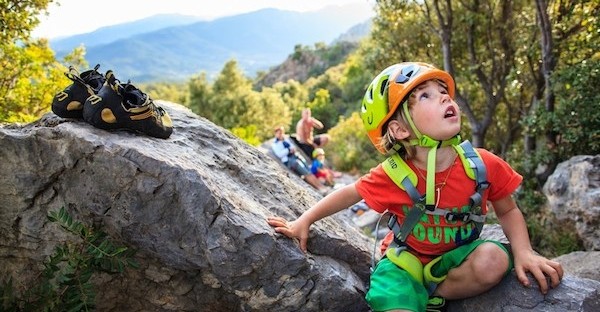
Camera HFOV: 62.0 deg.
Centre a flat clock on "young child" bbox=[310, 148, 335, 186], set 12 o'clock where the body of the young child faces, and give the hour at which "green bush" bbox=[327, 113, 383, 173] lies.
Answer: The green bush is roughly at 8 o'clock from the young child.

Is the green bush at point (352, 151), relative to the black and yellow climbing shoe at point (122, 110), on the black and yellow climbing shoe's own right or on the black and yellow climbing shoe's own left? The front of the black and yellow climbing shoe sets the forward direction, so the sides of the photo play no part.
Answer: on the black and yellow climbing shoe's own left

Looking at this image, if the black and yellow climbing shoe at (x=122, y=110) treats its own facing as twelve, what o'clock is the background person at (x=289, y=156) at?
The background person is roughly at 10 o'clock from the black and yellow climbing shoe.

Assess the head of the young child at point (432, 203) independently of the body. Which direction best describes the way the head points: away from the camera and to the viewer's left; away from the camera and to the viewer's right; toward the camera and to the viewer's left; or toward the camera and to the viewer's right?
toward the camera and to the viewer's right

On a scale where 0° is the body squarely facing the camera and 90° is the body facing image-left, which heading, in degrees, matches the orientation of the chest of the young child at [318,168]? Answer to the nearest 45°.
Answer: approximately 315°

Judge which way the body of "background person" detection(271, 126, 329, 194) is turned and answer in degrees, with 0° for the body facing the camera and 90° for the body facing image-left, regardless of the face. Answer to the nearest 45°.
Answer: approximately 315°

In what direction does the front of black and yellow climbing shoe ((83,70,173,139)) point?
to the viewer's right
